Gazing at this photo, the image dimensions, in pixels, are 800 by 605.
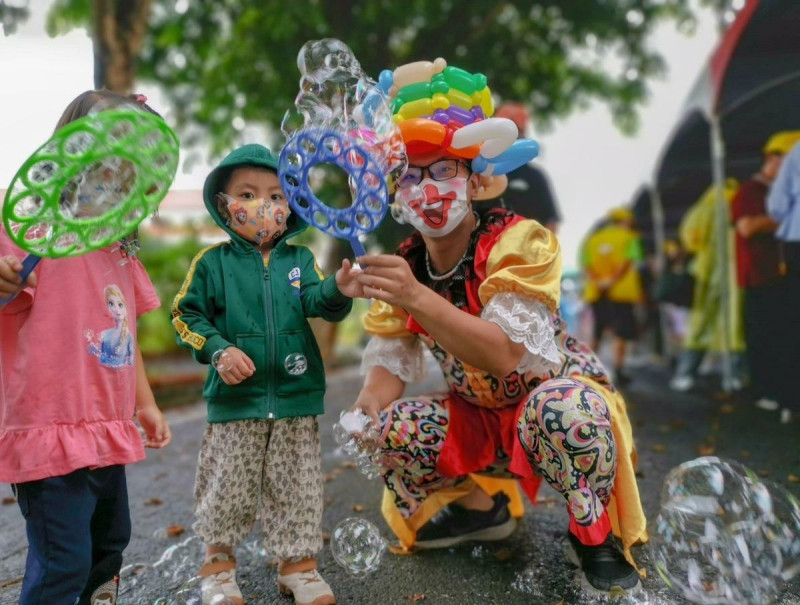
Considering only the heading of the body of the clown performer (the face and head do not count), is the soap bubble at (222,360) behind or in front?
in front

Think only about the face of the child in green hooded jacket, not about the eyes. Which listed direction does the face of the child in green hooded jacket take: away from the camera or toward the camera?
toward the camera

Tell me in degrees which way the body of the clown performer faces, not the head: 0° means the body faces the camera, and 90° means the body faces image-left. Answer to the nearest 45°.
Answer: approximately 45°

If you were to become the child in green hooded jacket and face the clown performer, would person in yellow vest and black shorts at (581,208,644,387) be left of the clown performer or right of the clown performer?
left

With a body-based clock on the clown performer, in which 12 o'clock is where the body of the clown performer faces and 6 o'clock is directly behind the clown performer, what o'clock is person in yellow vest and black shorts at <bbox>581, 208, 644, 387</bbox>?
The person in yellow vest and black shorts is roughly at 5 o'clock from the clown performer.

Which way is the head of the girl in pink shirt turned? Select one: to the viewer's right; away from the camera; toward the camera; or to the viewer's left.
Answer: toward the camera
